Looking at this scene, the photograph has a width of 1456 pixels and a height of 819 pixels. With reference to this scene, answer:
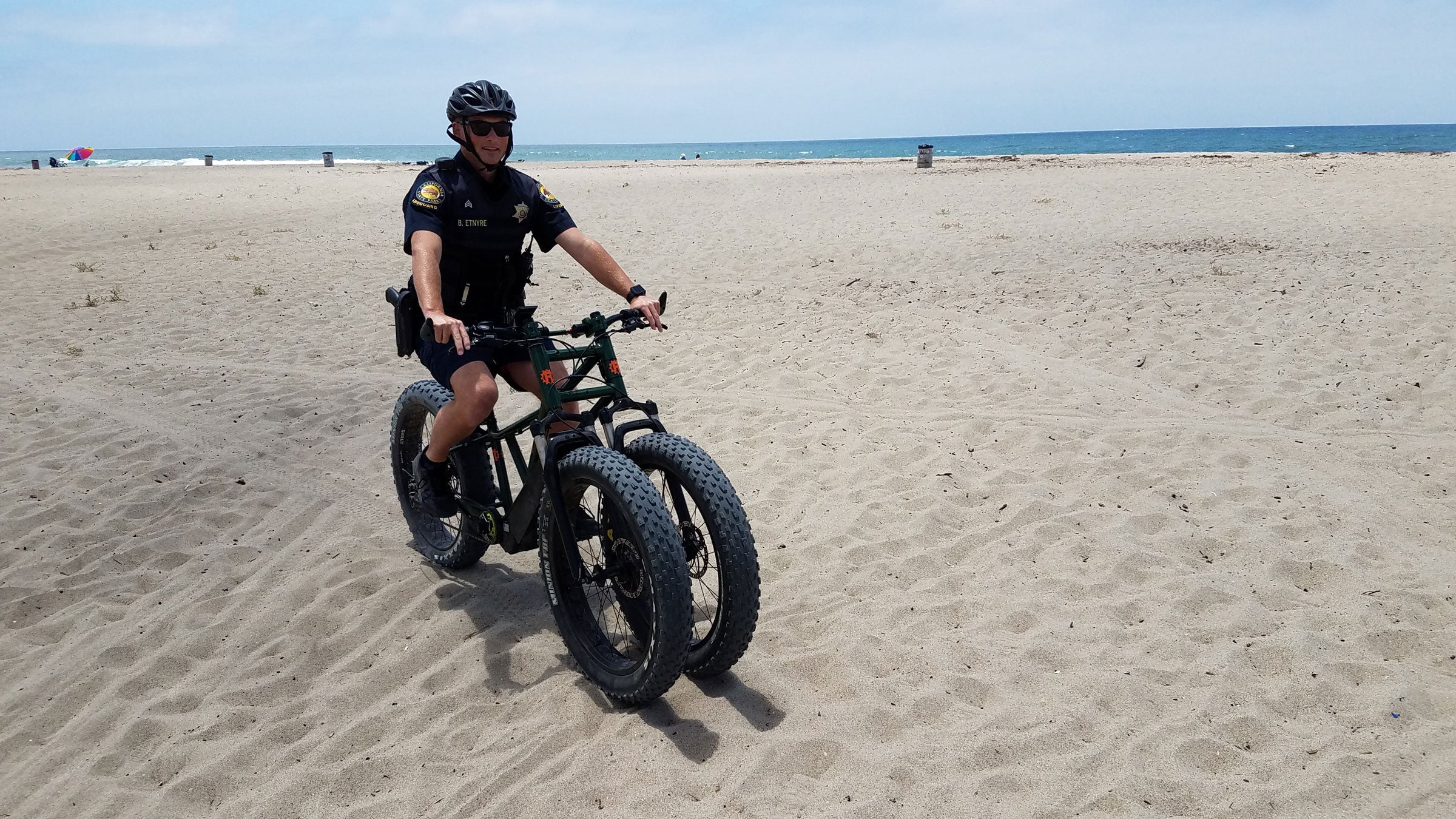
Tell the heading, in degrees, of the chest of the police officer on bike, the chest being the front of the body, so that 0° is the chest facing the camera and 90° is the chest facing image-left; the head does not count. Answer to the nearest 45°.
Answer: approximately 315°

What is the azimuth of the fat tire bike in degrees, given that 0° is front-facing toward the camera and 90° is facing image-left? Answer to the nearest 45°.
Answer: approximately 315°
